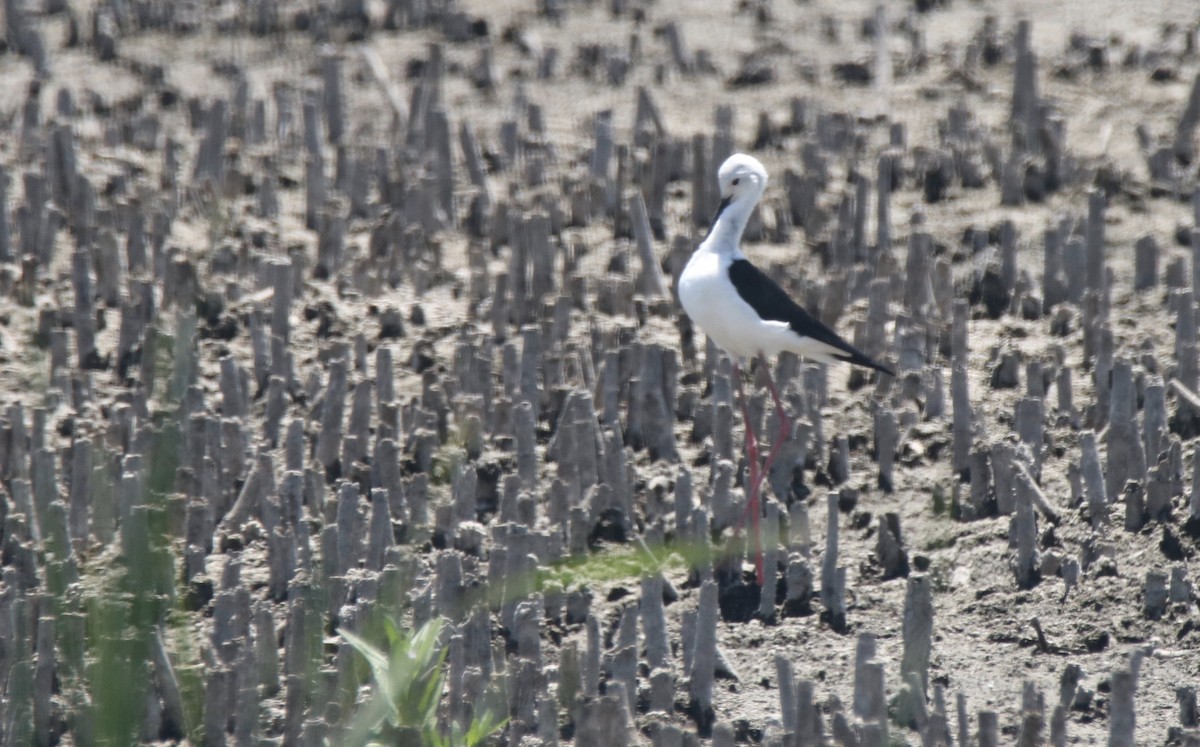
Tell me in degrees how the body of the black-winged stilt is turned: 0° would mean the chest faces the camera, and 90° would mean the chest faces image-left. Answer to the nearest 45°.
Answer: approximately 90°
